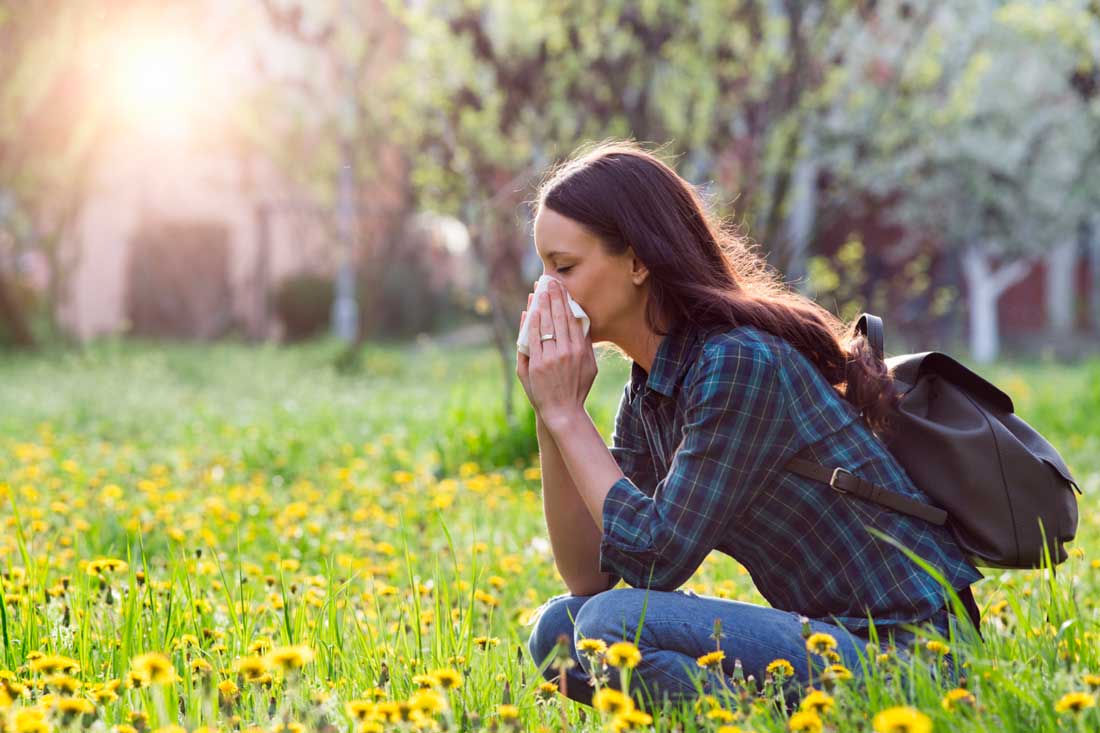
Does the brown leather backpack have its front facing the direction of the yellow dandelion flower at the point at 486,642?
no

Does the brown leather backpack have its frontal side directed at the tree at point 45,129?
no

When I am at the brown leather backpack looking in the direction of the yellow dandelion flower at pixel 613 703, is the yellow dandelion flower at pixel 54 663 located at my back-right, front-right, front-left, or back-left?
front-right

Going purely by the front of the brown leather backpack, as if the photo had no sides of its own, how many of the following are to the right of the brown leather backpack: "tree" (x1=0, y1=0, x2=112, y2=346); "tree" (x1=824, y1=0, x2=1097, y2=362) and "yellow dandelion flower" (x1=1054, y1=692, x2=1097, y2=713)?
1

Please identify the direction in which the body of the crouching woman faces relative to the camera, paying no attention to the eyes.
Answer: to the viewer's left

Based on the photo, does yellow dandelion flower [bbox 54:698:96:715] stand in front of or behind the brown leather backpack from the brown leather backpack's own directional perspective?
behind

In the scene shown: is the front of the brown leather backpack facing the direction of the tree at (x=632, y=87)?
no

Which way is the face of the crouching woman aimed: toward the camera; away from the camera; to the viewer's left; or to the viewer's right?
to the viewer's left

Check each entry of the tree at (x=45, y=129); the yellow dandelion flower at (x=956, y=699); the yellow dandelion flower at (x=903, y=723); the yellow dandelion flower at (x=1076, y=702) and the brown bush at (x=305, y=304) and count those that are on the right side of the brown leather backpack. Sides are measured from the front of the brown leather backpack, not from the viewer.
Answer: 3

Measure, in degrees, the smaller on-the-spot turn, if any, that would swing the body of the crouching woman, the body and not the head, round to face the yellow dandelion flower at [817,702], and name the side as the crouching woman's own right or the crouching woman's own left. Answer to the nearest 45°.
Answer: approximately 90° to the crouching woman's own left

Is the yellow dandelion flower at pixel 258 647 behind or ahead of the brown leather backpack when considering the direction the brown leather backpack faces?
behind

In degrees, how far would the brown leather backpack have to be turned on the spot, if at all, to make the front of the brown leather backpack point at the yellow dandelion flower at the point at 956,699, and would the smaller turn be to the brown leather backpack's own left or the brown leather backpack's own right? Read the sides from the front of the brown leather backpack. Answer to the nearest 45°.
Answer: approximately 90° to the brown leather backpack's own right

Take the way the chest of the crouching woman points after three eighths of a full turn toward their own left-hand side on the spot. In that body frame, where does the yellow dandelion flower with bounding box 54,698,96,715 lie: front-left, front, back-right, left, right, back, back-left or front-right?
right

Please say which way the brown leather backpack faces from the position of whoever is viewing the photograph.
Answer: facing to the right of the viewer

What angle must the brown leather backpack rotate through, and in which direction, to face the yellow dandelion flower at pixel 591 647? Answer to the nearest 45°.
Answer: approximately 135° to its right

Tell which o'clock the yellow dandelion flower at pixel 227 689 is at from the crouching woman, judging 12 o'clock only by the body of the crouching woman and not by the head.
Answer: The yellow dandelion flower is roughly at 11 o'clock from the crouching woman.
